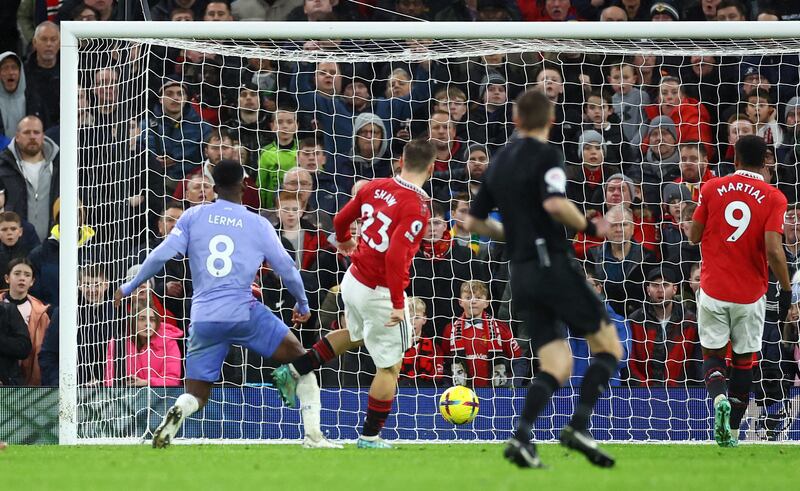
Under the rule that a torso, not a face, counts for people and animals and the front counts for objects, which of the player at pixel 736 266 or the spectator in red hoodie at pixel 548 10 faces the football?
the spectator in red hoodie

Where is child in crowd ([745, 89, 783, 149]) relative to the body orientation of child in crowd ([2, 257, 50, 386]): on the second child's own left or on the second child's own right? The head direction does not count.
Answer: on the second child's own left

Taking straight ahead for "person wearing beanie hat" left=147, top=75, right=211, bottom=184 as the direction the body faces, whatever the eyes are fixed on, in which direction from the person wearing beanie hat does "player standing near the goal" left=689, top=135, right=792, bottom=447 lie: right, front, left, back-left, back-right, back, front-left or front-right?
front-left
